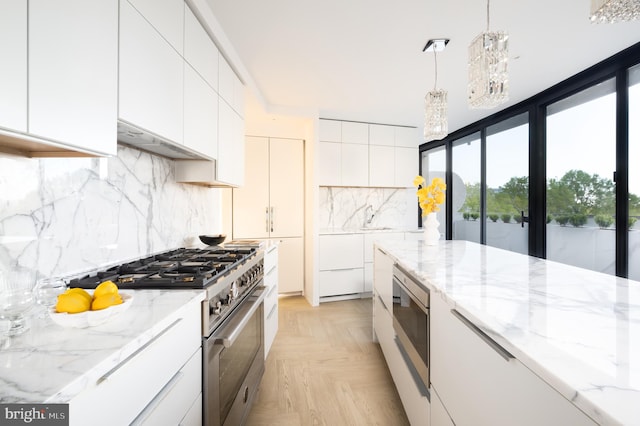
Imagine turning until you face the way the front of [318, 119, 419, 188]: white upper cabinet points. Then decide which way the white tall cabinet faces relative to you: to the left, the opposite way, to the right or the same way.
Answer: the same way

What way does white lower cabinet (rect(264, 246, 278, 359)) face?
to the viewer's right

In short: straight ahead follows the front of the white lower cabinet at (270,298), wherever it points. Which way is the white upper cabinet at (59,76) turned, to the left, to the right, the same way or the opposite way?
the same way

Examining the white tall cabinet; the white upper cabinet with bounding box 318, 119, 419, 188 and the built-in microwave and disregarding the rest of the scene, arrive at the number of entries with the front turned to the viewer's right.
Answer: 0

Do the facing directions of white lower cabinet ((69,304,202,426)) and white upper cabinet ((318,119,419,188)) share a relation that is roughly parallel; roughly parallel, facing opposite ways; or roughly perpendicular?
roughly perpendicular

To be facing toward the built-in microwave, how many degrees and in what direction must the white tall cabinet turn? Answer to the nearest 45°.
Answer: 0° — it already faces it

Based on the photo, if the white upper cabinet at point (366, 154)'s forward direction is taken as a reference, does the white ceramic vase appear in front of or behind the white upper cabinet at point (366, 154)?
in front

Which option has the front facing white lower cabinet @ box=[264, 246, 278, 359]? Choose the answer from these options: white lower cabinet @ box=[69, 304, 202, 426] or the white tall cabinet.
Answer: the white tall cabinet

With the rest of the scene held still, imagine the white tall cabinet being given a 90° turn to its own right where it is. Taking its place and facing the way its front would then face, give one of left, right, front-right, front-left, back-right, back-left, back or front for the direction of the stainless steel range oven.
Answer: left

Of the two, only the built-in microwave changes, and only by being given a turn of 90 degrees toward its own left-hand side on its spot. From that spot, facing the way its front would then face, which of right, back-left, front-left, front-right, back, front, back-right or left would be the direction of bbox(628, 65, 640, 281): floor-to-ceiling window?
back-left

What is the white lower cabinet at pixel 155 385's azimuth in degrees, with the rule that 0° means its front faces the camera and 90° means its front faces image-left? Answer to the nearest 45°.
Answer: approximately 315°

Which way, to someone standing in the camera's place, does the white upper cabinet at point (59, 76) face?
facing the viewer and to the right of the viewer

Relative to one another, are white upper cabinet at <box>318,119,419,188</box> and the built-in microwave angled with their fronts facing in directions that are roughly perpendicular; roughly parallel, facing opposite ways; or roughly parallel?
roughly perpendicular

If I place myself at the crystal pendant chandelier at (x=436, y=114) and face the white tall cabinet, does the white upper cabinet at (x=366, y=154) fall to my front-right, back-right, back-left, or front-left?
front-right

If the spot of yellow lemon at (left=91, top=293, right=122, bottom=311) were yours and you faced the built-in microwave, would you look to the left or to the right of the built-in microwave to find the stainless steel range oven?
left

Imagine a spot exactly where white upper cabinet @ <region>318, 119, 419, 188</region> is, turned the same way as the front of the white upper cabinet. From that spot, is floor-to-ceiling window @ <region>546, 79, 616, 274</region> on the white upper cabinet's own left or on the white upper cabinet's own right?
on the white upper cabinet's own left

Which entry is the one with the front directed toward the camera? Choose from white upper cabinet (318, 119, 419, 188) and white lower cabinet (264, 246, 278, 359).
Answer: the white upper cabinet

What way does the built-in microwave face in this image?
to the viewer's left

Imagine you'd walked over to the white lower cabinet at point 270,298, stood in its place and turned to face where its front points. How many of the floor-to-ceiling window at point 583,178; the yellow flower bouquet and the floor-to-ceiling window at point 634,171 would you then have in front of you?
3
